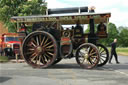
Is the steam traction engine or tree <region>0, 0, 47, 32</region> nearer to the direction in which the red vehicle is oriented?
the steam traction engine

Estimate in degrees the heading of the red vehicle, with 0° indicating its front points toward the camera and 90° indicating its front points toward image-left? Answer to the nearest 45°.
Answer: approximately 315°

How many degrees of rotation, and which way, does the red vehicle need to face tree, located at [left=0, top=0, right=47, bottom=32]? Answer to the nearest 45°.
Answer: approximately 135° to its left
